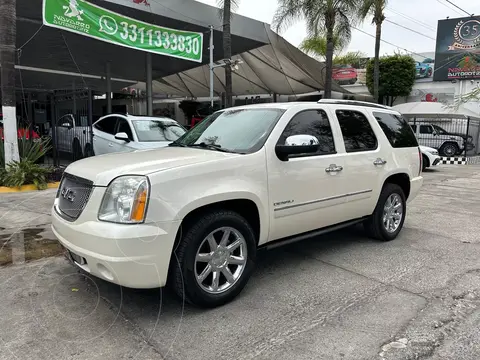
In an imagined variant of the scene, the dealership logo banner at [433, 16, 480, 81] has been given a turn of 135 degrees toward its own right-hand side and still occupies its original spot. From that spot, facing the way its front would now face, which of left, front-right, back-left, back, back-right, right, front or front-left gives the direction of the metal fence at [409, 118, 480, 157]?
back-left

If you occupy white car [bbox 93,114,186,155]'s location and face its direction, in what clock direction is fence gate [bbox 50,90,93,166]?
The fence gate is roughly at 6 o'clock from the white car.

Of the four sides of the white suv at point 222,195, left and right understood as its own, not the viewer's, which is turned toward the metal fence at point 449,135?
back

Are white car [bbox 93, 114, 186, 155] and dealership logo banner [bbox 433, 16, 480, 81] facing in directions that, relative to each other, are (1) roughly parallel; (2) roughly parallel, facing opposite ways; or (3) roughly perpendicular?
roughly perpendicular

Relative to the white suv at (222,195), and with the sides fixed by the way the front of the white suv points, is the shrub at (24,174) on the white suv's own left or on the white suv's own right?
on the white suv's own right

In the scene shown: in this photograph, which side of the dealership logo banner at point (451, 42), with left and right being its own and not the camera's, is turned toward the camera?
front

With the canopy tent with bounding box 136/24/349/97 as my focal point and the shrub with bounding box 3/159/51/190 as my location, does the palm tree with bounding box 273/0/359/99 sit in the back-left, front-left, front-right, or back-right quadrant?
front-right

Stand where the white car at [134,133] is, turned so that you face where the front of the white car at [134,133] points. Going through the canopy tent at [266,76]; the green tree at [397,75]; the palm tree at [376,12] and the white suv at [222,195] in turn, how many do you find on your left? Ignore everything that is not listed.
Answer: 3

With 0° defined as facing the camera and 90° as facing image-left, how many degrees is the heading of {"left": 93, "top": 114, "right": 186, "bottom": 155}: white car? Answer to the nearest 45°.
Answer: approximately 315°

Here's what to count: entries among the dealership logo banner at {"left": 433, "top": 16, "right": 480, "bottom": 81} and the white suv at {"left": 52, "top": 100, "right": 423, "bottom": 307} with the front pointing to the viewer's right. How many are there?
0

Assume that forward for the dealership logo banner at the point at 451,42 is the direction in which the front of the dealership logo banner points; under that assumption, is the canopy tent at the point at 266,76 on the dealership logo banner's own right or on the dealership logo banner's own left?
on the dealership logo banner's own right

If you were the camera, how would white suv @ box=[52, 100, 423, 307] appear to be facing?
facing the viewer and to the left of the viewer

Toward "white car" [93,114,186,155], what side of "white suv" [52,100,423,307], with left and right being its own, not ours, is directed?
right

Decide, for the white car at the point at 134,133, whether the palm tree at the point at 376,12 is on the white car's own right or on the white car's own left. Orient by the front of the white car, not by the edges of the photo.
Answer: on the white car's own left

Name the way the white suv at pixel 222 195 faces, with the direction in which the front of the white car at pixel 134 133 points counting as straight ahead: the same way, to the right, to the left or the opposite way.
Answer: to the right
